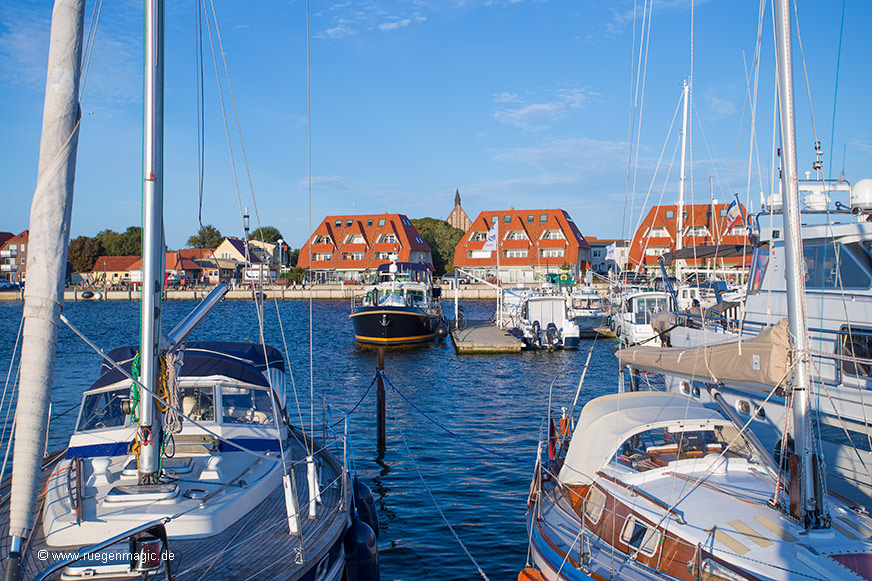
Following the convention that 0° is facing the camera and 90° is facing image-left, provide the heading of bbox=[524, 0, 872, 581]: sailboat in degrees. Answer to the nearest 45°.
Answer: approximately 315°

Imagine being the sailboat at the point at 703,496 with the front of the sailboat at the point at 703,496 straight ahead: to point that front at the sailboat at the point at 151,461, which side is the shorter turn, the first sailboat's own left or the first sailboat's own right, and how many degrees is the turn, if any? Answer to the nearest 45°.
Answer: approximately 90° to the first sailboat's own right

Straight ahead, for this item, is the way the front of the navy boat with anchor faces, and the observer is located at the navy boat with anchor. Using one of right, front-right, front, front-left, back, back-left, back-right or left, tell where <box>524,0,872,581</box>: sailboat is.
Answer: front

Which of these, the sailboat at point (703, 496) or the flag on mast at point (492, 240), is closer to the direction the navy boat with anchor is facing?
the sailboat

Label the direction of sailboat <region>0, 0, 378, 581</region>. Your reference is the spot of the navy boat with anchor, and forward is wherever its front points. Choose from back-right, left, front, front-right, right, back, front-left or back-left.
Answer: front

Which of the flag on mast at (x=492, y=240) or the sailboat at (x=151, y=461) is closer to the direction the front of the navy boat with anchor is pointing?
the sailboat

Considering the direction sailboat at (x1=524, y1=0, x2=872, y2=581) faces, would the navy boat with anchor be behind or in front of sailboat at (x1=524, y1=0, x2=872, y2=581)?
behind

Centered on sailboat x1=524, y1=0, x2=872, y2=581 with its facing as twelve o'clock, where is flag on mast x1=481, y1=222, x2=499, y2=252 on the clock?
The flag on mast is roughly at 7 o'clock from the sailboat.

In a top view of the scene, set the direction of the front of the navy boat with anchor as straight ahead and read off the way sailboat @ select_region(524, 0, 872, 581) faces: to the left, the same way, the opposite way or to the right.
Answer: the same way

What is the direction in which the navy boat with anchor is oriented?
toward the camera

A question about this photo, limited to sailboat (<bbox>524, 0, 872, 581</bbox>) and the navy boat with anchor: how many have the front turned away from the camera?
0
